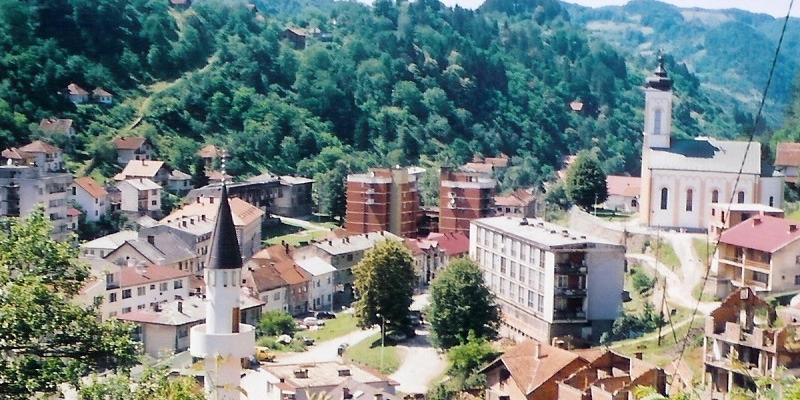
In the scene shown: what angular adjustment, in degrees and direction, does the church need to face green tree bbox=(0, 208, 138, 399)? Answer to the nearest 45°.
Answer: approximately 90° to its left

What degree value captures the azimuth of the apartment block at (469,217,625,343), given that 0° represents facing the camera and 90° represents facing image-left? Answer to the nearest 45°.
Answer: approximately 45°

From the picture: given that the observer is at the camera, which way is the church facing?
facing to the left of the viewer

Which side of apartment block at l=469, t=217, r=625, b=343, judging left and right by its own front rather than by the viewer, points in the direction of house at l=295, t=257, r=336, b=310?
right

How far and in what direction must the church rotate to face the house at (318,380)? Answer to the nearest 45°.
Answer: approximately 45° to its left
